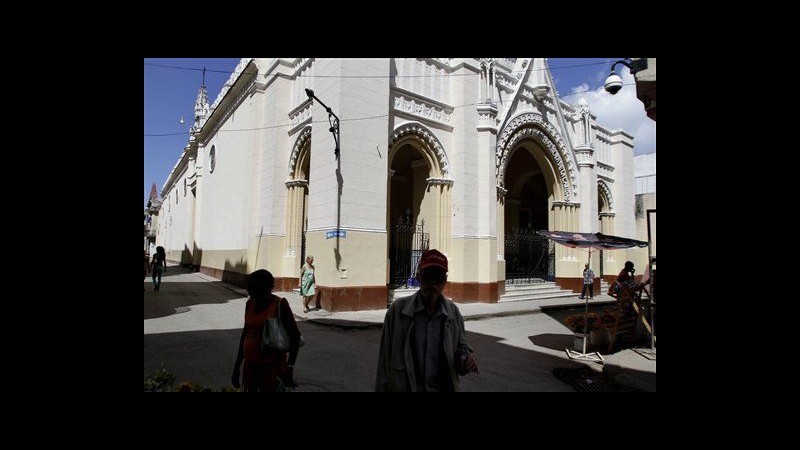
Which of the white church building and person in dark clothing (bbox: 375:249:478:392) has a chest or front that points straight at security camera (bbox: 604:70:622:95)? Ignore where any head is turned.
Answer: the white church building

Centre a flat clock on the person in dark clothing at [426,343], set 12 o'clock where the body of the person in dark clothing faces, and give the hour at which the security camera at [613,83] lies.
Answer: The security camera is roughly at 7 o'clock from the person in dark clothing.

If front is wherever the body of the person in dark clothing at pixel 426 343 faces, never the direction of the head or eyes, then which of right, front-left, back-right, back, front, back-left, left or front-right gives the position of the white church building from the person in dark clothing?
back

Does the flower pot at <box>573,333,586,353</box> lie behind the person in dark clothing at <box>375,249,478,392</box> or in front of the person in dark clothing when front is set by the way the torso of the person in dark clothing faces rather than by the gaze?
behind

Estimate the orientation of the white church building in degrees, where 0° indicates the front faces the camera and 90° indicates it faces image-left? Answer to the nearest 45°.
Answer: approximately 315°

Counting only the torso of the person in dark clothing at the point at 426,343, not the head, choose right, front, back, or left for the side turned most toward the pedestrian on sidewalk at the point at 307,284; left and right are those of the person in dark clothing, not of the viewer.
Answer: back

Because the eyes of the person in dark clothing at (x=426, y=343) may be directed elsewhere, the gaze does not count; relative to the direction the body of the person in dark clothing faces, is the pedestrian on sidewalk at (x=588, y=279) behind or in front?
behind

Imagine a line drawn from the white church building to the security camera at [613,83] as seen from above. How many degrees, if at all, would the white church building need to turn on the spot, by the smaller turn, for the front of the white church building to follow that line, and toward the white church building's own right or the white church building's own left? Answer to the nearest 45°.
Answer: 0° — it already faces it

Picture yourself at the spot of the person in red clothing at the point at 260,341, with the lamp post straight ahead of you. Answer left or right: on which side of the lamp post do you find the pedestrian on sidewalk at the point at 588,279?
right
